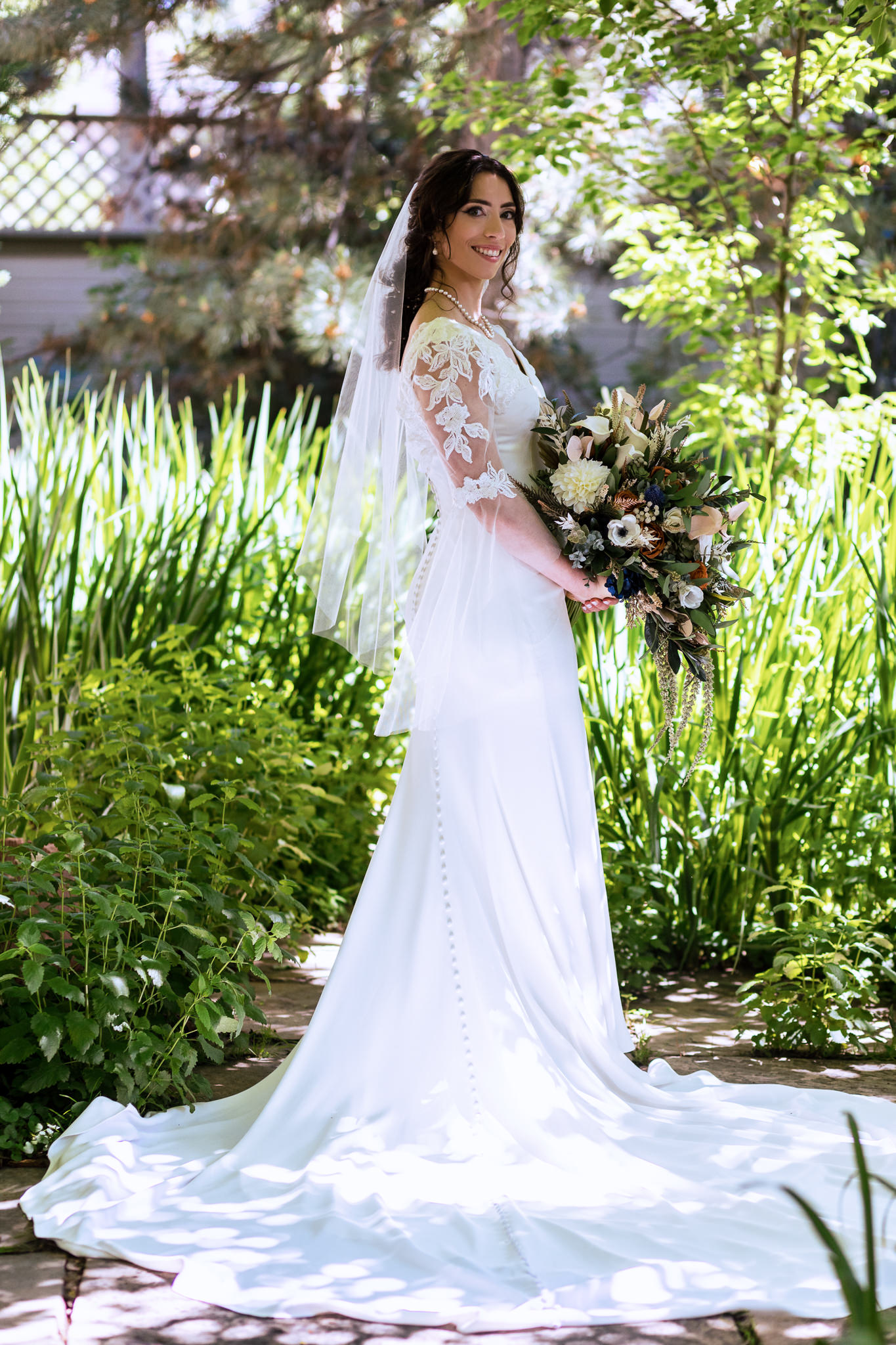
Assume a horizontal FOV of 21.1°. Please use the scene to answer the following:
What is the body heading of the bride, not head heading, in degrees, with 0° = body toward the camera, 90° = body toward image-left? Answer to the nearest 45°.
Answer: approximately 270°

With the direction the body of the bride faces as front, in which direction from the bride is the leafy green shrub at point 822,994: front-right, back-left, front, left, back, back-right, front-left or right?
front-left

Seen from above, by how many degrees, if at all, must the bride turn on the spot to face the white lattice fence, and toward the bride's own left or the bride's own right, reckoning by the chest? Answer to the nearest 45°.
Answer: approximately 90° to the bride's own left

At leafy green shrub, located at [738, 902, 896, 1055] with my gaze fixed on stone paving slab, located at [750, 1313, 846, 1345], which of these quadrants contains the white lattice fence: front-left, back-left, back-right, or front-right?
back-right

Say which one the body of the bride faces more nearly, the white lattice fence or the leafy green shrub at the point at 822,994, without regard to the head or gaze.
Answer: the leafy green shrub
